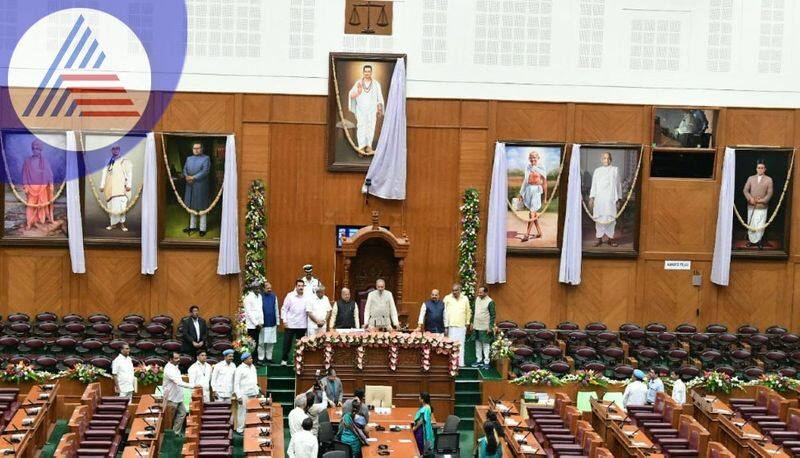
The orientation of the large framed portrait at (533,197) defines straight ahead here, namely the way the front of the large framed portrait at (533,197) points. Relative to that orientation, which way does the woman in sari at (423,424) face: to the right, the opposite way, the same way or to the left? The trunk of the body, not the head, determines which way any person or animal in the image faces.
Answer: to the right

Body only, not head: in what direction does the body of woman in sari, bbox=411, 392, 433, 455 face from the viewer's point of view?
to the viewer's left

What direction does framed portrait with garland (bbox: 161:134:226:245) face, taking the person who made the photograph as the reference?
facing the viewer

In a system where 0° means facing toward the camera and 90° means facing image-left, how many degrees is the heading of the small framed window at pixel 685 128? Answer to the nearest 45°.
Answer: approximately 0°

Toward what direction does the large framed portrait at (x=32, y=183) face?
toward the camera

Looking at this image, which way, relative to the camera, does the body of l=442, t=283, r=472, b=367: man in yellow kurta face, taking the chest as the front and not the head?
toward the camera

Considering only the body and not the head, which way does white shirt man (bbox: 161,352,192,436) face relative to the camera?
to the viewer's right

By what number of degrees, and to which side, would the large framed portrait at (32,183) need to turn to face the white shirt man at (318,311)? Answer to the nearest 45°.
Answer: approximately 45° to its left

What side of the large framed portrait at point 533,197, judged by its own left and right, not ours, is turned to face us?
front

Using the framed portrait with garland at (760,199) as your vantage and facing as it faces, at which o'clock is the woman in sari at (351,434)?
The woman in sari is roughly at 1 o'clock from the framed portrait with garland.

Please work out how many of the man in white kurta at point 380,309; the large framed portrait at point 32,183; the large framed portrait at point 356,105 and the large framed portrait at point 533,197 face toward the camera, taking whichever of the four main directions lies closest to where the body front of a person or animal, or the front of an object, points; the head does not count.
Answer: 4

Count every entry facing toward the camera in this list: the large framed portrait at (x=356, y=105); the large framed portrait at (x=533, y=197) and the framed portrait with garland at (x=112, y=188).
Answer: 3
